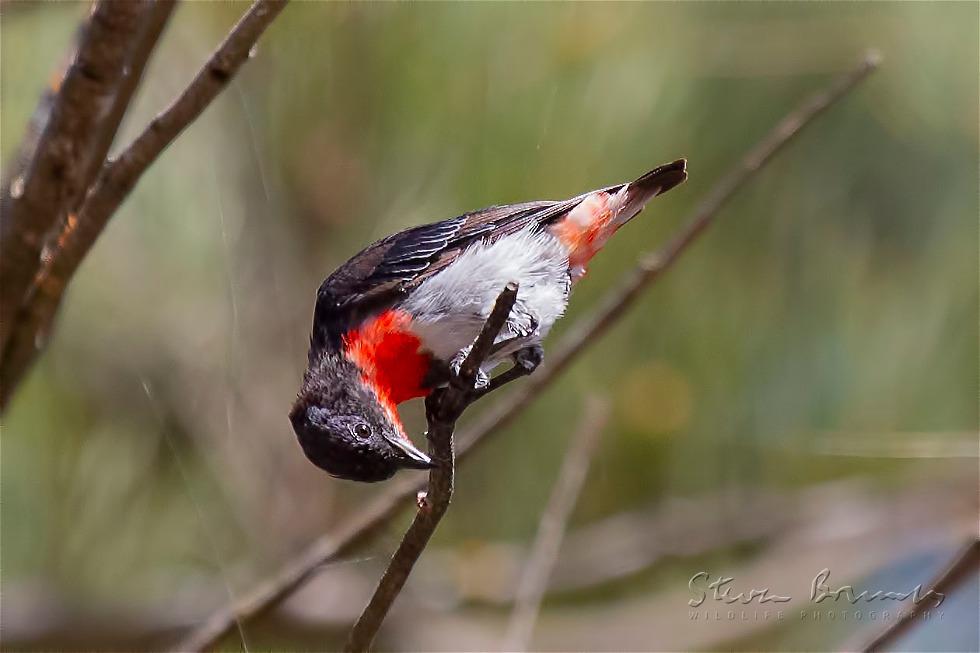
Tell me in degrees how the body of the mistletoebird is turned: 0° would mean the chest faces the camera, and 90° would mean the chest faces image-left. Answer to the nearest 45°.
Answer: approximately 90°
